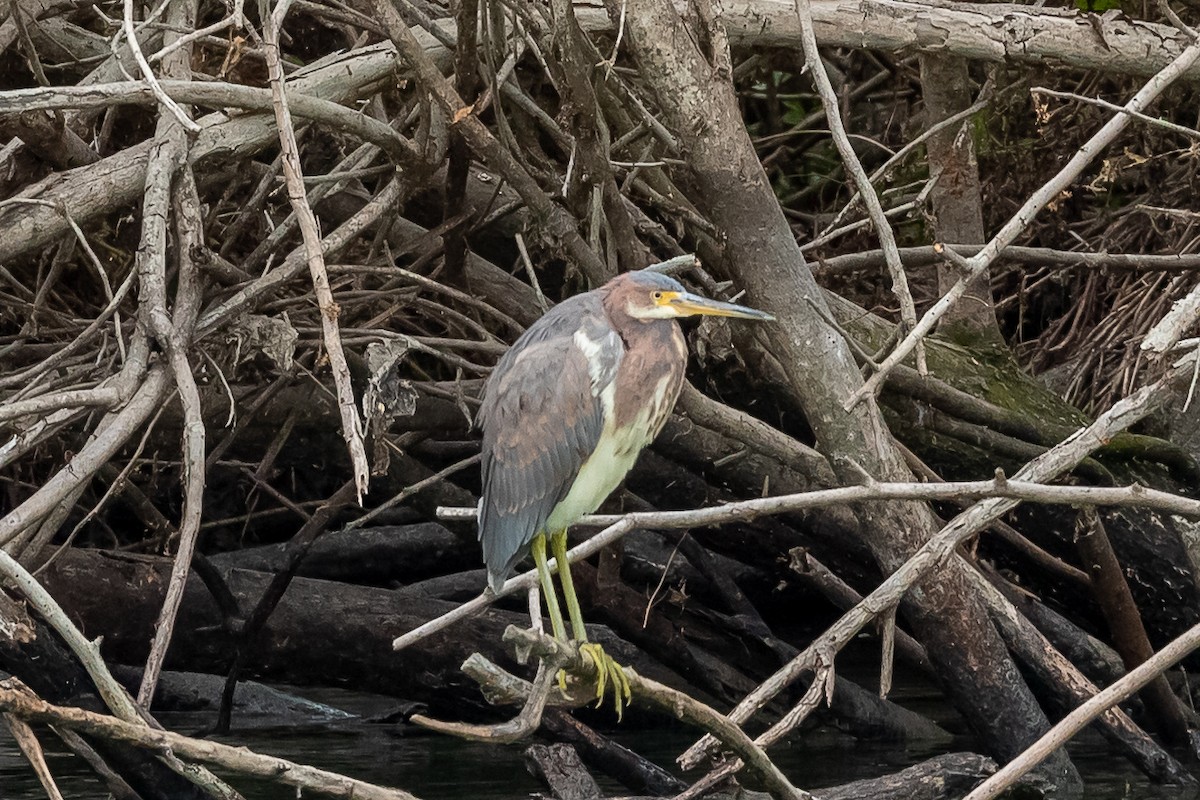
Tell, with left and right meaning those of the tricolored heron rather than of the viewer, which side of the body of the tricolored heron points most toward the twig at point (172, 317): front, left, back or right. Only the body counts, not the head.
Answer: back

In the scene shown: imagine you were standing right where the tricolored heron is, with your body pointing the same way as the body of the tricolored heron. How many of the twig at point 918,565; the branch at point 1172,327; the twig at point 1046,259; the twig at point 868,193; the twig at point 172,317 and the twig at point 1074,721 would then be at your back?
1

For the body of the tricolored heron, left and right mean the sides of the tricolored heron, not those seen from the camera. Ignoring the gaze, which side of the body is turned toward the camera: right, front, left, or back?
right

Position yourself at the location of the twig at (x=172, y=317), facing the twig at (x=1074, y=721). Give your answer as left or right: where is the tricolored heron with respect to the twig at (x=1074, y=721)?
left

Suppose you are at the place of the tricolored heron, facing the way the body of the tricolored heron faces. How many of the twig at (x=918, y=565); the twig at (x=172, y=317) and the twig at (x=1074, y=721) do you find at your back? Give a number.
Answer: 1

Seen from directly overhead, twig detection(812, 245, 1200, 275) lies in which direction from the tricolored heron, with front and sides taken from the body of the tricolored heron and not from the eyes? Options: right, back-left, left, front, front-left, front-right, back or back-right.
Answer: front-left

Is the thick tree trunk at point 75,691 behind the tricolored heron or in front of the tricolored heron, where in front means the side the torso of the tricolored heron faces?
behind

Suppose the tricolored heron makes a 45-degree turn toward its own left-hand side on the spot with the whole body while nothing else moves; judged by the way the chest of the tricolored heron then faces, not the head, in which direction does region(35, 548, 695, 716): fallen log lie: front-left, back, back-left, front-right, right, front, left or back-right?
left

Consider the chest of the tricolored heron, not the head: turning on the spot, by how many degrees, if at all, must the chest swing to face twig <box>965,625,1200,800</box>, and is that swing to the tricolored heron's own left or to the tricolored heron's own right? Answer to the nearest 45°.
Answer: approximately 45° to the tricolored heron's own right
